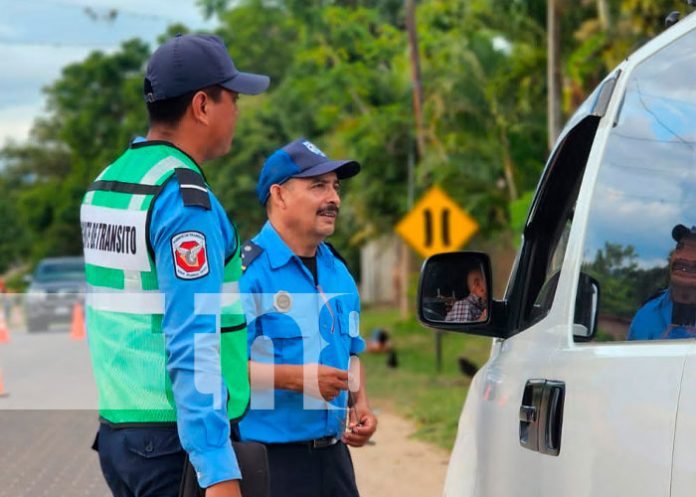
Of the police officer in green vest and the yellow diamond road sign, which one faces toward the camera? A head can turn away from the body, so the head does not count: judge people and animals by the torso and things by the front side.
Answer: the yellow diamond road sign

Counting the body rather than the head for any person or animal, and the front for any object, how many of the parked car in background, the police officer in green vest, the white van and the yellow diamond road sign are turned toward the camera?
2

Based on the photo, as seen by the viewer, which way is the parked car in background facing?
toward the camera

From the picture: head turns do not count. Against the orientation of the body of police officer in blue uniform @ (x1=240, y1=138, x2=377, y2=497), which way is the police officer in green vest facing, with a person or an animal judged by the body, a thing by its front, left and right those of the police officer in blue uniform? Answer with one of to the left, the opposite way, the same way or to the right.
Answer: to the left

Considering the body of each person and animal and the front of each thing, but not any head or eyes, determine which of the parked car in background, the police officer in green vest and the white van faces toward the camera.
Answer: the parked car in background

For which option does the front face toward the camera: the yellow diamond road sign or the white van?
the yellow diamond road sign

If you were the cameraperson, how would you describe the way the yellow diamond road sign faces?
facing the viewer

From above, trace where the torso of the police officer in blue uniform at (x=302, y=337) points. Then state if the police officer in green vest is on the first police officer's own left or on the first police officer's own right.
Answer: on the first police officer's own right

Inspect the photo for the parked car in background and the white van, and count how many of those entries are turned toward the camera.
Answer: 1

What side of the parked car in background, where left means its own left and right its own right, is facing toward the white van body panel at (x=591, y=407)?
front

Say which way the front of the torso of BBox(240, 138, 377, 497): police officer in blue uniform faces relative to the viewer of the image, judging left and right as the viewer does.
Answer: facing the viewer and to the right of the viewer
